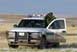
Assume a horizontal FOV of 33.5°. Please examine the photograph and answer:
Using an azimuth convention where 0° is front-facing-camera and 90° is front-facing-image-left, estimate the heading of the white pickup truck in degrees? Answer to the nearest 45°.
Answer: approximately 45°
